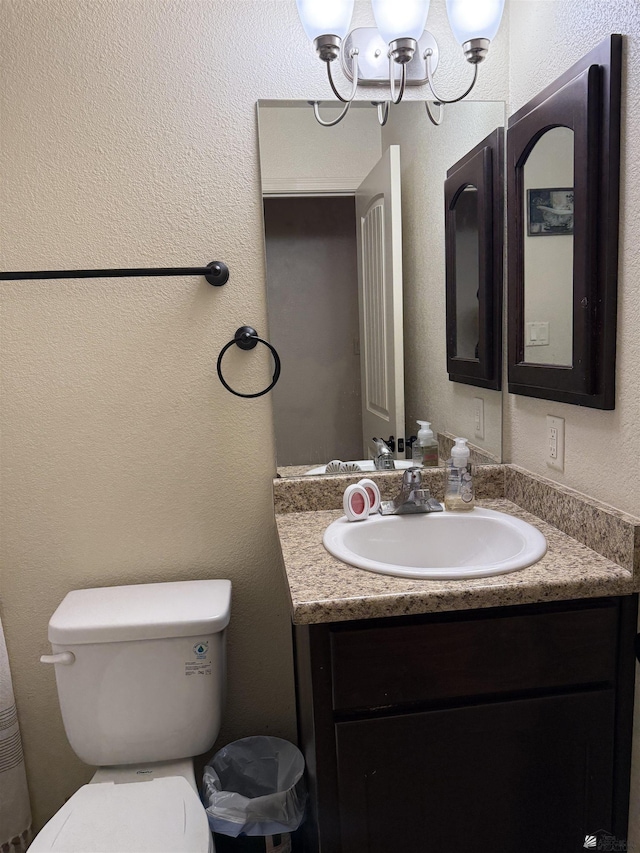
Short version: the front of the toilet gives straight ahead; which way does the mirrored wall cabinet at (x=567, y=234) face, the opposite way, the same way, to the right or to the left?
to the right

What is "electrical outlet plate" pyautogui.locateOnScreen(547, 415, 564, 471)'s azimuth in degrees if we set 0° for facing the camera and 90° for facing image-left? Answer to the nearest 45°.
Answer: approximately 45°

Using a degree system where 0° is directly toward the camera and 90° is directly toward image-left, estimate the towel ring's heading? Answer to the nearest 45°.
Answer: approximately 0°

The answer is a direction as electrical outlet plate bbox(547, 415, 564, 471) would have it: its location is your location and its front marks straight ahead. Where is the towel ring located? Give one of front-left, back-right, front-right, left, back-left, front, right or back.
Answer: front-right

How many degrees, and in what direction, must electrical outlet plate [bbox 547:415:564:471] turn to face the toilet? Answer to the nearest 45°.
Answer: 0° — it already faces it

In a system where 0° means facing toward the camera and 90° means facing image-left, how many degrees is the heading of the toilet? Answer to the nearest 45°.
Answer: approximately 0°

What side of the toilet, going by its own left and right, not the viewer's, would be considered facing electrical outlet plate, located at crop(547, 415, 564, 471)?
left

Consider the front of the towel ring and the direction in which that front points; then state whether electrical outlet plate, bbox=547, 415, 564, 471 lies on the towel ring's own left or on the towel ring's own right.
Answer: on the towel ring's own left
